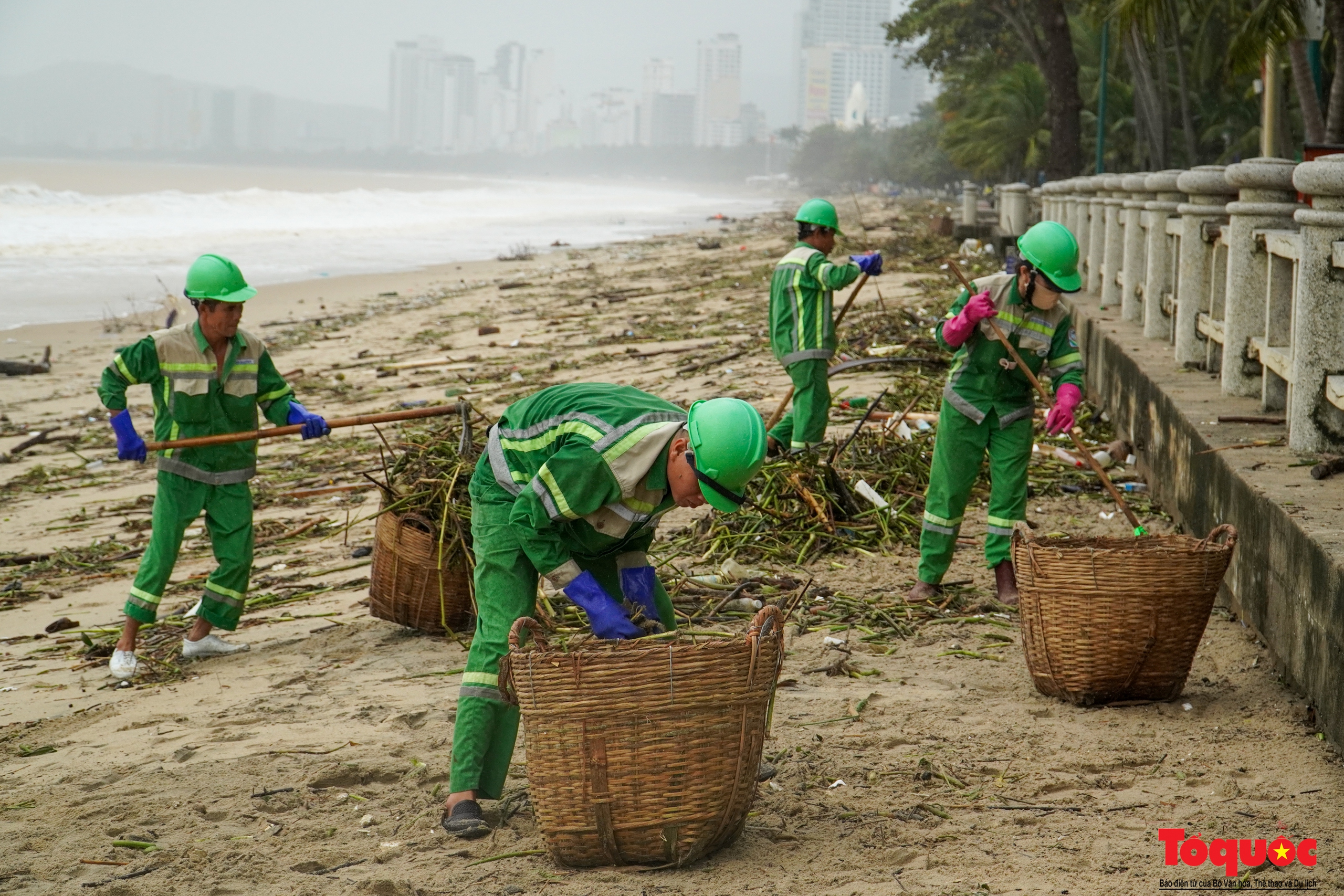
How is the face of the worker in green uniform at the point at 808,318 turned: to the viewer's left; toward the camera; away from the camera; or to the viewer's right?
to the viewer's right

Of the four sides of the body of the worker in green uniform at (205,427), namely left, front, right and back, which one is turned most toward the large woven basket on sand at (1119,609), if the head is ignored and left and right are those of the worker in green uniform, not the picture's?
front

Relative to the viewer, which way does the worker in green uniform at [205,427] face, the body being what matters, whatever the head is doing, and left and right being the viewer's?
facing the viewer and to the right of the viewer

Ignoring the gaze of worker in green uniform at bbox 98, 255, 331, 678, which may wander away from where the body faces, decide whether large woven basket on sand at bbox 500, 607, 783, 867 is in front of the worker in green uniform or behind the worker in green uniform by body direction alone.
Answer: in front

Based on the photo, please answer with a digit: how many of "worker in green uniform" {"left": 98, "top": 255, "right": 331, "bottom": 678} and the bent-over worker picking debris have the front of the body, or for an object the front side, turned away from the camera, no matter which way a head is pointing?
0

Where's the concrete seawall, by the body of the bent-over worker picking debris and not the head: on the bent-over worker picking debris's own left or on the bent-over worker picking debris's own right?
on the bent-over worker picking debris's own left

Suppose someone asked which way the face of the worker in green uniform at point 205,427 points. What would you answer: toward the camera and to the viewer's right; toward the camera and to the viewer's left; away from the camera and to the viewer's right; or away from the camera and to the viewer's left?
toward the camera and to the viewer's right

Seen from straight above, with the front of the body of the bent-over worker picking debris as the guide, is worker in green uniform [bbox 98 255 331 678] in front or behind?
behind
